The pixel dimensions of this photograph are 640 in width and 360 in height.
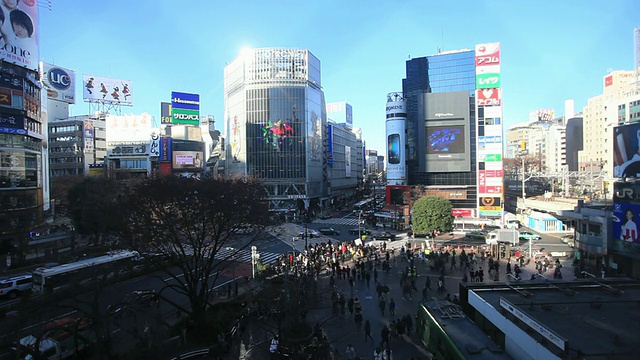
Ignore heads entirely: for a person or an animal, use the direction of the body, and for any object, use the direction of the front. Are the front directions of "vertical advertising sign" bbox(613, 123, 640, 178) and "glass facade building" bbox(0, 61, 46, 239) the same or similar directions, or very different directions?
very different directions

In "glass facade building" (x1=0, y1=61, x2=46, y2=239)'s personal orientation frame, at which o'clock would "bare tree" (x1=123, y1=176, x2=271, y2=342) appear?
The bare tree is roughly at 1 o'clock from the glass facade building.

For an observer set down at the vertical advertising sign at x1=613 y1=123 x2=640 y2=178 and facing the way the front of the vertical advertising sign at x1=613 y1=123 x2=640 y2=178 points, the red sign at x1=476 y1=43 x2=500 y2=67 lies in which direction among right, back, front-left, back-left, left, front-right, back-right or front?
right

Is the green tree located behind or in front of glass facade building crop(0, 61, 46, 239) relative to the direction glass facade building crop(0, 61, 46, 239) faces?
in front

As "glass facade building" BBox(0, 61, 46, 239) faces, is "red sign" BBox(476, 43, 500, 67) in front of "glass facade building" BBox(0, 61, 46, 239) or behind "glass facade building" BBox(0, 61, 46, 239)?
in front

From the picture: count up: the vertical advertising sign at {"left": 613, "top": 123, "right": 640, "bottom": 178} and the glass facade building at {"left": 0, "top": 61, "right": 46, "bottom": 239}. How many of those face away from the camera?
0

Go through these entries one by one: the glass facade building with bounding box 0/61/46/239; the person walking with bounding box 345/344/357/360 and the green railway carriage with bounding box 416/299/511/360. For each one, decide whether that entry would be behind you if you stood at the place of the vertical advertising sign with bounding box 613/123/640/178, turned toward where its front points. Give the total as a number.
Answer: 0

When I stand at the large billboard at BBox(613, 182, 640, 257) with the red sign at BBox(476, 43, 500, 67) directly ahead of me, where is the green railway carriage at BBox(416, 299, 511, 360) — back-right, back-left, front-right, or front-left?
back-left

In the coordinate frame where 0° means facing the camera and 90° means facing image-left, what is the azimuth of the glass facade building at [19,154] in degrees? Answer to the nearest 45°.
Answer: approximately 315°

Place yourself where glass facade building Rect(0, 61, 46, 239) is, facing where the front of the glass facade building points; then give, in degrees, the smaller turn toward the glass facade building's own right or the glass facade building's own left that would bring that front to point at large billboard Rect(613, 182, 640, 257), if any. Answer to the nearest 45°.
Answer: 0° — it already faces it

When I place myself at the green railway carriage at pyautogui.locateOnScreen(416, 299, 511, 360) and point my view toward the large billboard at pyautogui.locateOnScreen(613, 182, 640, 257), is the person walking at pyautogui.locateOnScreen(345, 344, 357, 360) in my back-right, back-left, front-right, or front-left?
back-left

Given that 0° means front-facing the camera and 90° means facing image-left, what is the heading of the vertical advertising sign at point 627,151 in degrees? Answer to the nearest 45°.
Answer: approximately 45°

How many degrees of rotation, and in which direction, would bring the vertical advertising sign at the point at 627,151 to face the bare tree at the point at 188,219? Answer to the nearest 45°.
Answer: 0° — it already faces it
